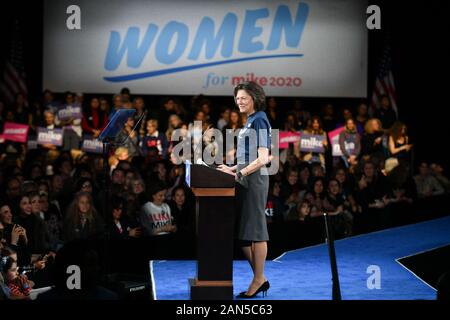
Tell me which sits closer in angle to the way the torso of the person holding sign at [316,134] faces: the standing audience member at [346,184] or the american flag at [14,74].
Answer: the standing audience member

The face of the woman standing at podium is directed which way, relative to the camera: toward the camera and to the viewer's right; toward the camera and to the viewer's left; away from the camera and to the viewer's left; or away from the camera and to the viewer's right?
toward the camera and to the viewer's left

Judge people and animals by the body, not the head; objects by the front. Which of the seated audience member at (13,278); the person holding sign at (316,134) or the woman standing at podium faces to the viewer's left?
the woman standing at podium

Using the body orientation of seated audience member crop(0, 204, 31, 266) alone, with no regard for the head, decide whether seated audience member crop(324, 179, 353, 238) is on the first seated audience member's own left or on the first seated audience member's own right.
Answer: on the first seated audience member's own left

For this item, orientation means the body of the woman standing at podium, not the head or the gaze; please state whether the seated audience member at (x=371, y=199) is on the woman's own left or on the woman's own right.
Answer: on the woman's own right

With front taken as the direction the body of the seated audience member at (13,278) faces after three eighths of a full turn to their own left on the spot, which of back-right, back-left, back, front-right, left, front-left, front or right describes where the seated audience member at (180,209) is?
right

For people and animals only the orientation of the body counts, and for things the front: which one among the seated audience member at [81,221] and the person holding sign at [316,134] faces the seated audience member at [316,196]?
the person holding sign
